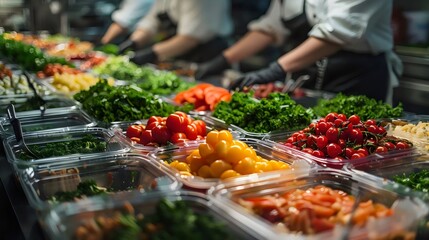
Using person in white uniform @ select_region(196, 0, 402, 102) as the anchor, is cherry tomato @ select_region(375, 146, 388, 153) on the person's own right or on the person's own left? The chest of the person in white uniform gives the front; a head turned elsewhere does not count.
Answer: on the person's own left

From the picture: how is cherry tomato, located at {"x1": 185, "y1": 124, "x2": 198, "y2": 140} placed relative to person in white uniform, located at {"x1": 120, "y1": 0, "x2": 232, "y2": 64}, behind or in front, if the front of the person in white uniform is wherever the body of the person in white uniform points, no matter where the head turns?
in front

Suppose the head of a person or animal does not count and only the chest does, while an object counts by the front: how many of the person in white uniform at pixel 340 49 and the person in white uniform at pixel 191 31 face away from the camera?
0

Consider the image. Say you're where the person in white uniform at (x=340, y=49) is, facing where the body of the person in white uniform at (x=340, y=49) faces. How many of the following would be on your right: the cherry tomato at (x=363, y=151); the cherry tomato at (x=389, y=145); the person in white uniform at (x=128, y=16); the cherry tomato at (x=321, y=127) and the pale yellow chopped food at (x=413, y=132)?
1

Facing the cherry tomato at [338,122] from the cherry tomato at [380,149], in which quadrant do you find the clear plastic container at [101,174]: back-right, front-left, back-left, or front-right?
front-left

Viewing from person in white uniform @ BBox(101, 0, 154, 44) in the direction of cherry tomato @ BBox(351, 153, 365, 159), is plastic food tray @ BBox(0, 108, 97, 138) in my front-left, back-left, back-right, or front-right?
front-right

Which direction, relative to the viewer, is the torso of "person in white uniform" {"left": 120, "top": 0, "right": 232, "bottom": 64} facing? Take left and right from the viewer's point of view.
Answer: facing the viewer and to the left of the viewer

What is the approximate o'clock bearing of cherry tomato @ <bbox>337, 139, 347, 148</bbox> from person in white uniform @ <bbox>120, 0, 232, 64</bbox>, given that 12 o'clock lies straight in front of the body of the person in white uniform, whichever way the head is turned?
The cherry tomato is roughly at 10 o'clock from the person in white uniform.

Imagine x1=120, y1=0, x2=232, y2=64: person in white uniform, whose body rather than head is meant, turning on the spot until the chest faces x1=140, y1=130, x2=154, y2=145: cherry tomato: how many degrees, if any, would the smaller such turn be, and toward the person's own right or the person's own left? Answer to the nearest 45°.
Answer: approximately 45° to the person's own left

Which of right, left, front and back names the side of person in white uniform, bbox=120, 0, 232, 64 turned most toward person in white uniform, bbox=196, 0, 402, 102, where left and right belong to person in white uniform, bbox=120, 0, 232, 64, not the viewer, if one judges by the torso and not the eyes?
left

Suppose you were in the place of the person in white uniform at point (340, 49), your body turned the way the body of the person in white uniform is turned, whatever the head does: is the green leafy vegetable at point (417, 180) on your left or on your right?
on your left

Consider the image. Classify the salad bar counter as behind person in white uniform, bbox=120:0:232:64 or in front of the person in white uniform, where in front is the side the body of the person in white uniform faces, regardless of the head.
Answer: in front

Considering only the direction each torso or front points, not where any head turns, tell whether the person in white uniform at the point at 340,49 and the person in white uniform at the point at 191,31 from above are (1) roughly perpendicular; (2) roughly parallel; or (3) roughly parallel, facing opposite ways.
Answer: roughly parallel

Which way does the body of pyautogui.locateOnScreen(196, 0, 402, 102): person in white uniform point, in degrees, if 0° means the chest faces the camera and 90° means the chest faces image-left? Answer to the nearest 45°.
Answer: approximately 45°

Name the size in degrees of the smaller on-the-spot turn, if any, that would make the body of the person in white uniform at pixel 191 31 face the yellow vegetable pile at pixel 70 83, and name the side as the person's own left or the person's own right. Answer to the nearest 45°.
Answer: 0° — they already face it

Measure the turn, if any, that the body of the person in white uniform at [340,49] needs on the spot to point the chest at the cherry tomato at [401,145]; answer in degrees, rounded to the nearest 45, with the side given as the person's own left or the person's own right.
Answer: approximately 45° to the person's own left

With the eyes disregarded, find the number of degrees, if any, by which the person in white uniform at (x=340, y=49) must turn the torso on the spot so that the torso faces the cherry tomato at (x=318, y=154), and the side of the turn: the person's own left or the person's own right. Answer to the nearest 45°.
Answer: approximately 45° to the person's own left
